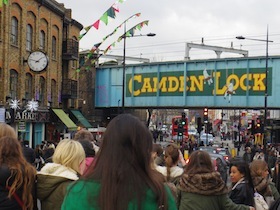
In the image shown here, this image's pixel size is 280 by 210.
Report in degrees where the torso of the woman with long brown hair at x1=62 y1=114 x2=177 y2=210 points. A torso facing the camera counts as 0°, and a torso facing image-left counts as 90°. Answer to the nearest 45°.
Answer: approximately 180°

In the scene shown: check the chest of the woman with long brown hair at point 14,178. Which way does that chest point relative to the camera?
away from the camera

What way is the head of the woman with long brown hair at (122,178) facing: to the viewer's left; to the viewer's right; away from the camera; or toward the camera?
away from the camera

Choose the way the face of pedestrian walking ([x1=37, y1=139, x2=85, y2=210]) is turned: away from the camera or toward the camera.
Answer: away from the camera

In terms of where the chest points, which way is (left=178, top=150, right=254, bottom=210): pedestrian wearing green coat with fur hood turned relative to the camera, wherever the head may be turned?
away from the camera

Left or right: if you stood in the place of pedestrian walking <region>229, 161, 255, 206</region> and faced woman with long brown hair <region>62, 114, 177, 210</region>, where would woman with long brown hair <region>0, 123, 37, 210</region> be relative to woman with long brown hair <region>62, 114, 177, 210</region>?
right

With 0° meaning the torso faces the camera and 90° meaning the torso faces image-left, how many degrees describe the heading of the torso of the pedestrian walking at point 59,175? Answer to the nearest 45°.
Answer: approximately 225°

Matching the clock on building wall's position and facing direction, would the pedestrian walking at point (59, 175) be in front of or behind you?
in front
